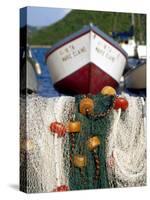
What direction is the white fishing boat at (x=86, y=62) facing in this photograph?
toward the camera

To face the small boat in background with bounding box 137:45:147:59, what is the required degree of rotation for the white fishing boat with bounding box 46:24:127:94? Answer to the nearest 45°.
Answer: approximately 90° to its left

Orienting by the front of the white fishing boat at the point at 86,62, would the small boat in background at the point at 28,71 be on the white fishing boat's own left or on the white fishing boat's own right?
on the white fishing boat's own right
